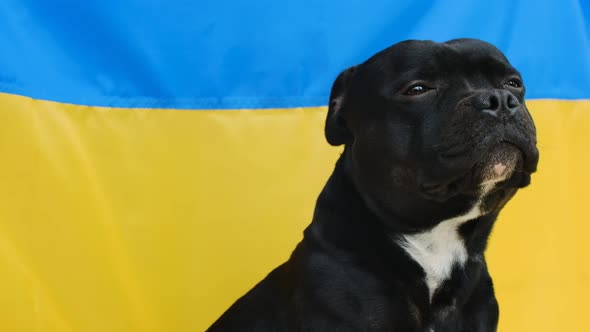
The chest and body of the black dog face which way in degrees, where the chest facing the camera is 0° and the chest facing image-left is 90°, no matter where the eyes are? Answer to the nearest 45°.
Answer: approximately 315°
